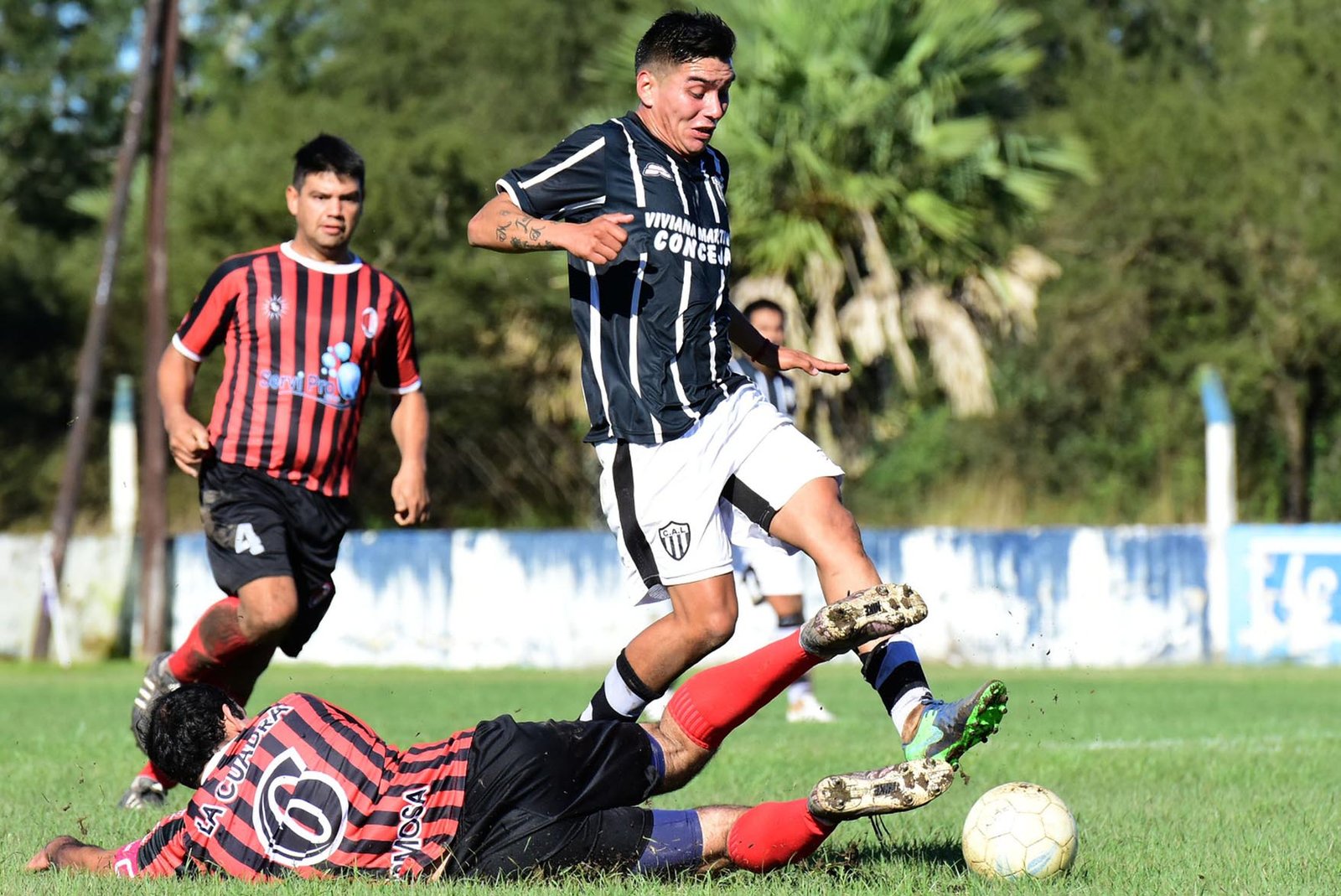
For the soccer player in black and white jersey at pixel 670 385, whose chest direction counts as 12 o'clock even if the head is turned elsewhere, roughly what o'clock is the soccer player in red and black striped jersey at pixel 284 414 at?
The soccer player in red and black striped jersey is roughly at 6 o'clock from the soccer player in black and white jersey.

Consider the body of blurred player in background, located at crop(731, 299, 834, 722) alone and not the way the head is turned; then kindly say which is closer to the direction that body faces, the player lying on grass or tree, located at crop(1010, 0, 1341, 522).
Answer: the player lying on grass

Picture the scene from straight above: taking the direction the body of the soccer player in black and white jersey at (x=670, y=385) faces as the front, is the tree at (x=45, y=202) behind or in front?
behind

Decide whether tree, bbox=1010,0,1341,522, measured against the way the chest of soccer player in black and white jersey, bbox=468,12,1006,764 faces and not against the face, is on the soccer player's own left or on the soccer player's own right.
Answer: on the soccer player's own left

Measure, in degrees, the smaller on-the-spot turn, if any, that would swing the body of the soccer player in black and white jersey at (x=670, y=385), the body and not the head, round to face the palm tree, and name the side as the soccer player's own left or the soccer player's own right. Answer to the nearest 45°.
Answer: approximately 135° to the soccer player's own left

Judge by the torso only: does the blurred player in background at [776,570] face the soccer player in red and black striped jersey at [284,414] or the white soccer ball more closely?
the white soccer ball

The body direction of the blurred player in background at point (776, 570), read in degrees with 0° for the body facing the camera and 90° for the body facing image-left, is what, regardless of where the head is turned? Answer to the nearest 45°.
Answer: approximately 315°

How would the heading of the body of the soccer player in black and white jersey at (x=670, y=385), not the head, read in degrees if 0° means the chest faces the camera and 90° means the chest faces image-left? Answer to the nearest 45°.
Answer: approximately 315°

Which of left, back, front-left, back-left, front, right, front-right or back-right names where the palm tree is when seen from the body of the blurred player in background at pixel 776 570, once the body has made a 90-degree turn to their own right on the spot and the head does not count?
back-right

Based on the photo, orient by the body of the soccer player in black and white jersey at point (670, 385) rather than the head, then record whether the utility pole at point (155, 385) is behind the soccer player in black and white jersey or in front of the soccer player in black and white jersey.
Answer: behind

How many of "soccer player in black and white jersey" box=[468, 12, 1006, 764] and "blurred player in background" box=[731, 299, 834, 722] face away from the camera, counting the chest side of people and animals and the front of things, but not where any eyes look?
0

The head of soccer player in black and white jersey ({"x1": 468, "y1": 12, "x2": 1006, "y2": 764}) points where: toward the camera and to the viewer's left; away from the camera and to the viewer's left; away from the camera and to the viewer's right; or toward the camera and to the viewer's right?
toward the camera and to the viewer's right
